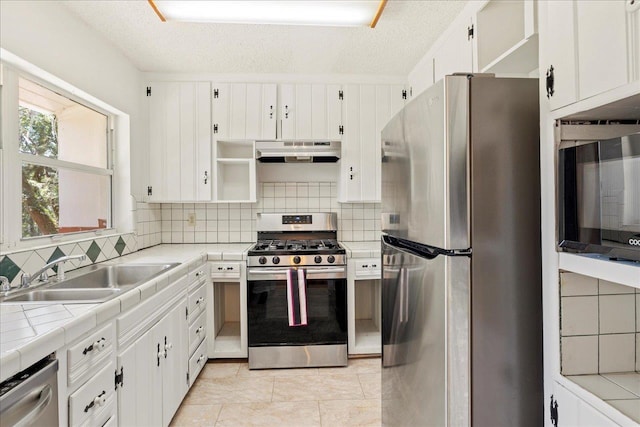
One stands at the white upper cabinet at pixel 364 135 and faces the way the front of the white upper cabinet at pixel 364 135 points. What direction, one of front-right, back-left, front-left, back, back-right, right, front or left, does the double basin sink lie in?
front-right

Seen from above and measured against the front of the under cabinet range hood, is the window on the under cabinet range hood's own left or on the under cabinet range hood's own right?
on the under cabinet range hood's own right

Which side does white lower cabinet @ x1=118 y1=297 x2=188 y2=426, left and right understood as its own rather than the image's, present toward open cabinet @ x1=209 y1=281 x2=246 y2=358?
left

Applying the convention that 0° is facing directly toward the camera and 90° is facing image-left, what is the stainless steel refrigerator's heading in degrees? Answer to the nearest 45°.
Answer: approximately 45°

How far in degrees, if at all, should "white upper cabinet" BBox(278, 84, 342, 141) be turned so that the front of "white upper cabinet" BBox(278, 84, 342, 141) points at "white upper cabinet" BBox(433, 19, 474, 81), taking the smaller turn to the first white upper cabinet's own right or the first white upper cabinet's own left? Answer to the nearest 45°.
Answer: approximately 45° to the first white upper cabinet's own left

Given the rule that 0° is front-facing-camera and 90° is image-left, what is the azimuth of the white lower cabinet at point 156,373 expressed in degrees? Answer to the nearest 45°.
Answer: approximately 315°
